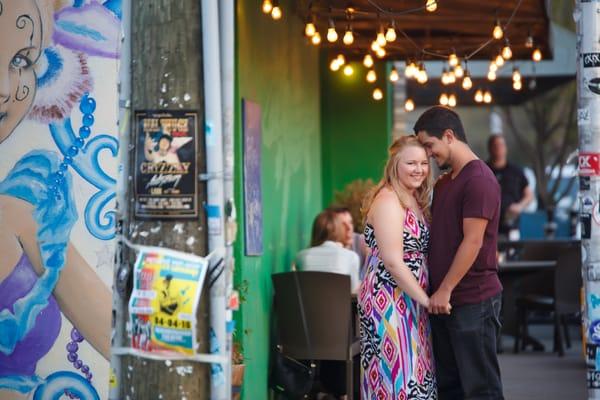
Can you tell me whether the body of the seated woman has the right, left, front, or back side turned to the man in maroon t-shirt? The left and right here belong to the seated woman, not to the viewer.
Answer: back

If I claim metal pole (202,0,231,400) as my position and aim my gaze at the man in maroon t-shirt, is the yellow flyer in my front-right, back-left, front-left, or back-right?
back-left

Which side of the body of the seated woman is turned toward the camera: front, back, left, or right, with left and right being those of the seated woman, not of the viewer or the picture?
back

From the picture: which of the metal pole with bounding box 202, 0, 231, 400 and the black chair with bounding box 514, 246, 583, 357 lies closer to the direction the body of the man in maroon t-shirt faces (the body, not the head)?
the metal pole

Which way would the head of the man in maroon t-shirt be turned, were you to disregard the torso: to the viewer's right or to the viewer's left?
to the viewer's left

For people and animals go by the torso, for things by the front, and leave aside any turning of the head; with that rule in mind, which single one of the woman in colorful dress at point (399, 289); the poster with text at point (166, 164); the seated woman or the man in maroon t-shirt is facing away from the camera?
the seated woman

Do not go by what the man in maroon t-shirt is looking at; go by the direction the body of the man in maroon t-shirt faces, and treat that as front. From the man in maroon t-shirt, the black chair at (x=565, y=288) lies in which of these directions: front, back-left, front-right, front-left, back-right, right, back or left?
back-right

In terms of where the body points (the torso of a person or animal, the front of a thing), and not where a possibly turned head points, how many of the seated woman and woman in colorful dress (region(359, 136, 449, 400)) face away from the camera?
1

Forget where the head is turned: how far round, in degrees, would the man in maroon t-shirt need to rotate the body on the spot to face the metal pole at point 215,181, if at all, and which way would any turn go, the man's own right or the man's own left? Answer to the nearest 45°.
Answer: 0° — they already face it

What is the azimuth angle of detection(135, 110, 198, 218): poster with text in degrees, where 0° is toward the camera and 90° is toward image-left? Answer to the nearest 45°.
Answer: approximately 0°
